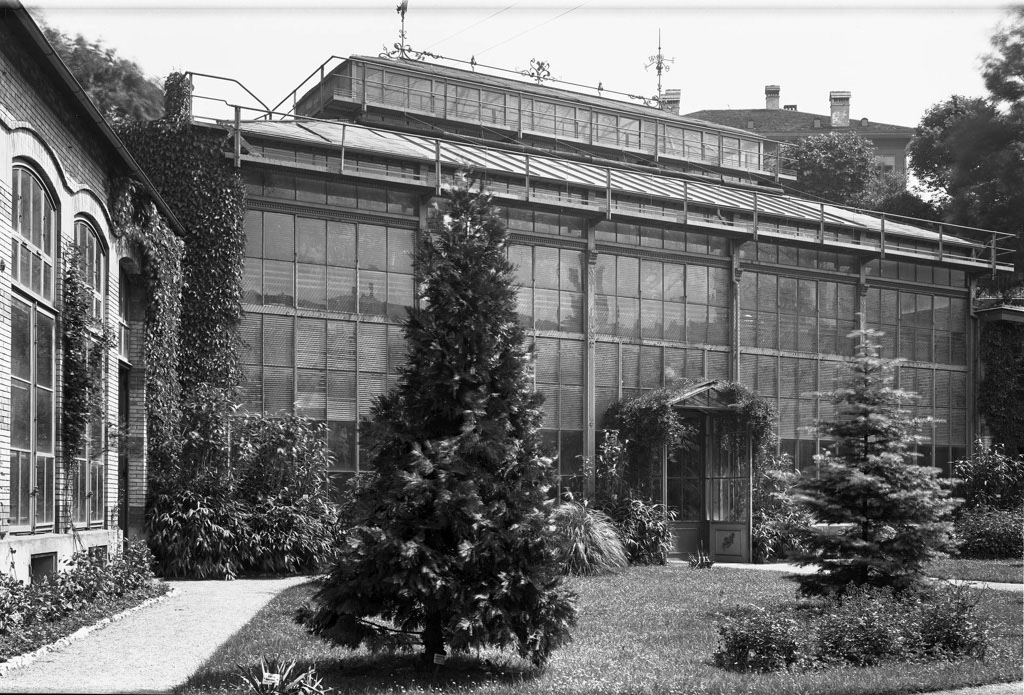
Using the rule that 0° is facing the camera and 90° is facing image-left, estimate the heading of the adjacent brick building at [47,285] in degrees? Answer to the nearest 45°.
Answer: approximately 270°

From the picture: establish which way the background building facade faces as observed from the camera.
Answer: facing the viewer and to the right of the viewer

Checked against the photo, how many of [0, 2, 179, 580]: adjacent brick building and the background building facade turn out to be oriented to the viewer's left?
0

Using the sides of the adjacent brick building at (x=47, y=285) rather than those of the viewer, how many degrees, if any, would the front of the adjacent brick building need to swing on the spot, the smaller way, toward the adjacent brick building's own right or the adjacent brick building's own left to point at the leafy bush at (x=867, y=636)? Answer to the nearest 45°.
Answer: approximately 45° to the adjacent brick building's own right

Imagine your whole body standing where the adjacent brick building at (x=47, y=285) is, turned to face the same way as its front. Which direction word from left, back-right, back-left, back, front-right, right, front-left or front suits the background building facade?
front-left

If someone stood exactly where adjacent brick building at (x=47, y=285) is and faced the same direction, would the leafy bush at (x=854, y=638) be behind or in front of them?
in front

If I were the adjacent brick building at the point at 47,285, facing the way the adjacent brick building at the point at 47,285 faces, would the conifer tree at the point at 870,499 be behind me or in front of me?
in front
